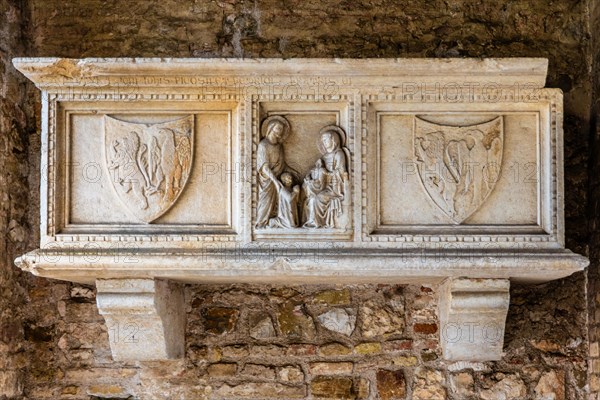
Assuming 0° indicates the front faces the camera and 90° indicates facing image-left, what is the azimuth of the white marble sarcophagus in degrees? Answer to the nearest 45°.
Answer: approximately 0°
